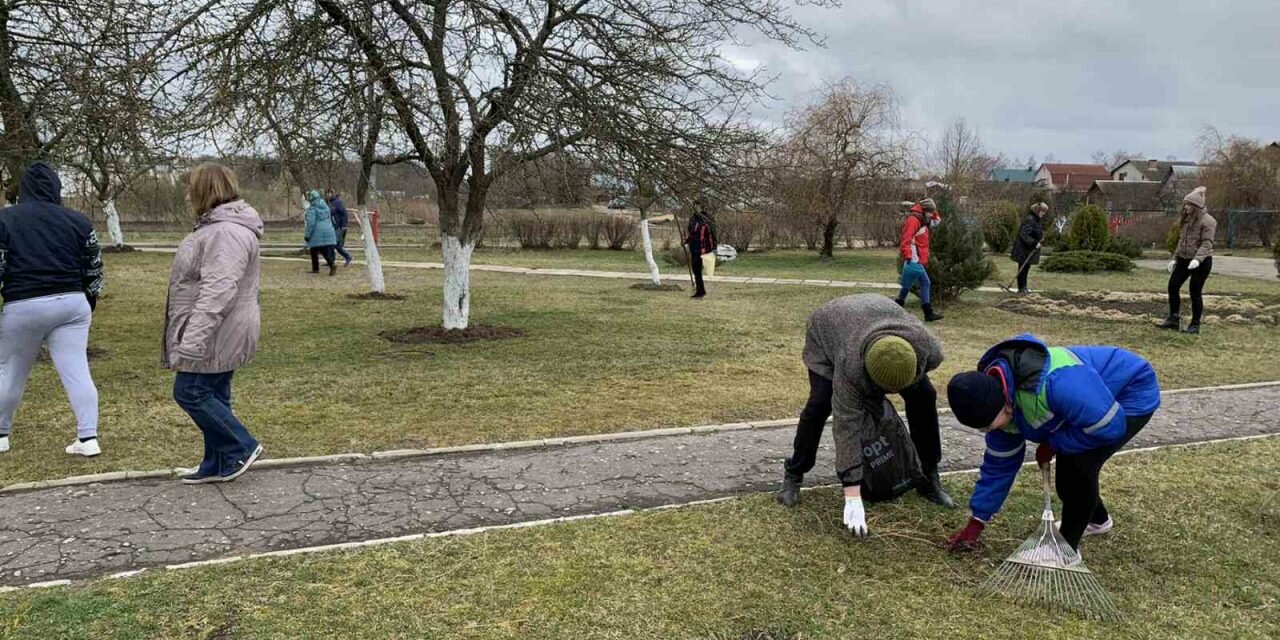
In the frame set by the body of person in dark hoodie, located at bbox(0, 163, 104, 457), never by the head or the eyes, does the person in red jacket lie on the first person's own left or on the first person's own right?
on the first person's own right

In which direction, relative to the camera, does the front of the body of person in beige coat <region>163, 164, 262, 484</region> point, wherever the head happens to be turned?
to the viewer's left

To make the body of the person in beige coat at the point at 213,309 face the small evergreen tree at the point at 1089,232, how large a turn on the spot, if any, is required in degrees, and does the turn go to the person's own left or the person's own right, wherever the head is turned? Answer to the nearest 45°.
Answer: approximately 135° to the person's own right

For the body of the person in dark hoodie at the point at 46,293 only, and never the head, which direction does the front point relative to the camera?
away from the camera

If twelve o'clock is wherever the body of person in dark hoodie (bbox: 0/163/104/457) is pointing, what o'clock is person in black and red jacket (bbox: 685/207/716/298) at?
The person in black and red jacket is roughly at 2 o'clock from the person in dark hoodie.

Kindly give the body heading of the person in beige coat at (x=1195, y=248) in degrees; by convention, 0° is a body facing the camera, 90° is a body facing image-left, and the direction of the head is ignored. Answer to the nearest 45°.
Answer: approximately 45°

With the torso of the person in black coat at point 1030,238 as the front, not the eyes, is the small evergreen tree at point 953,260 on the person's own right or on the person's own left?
on the person's own right
